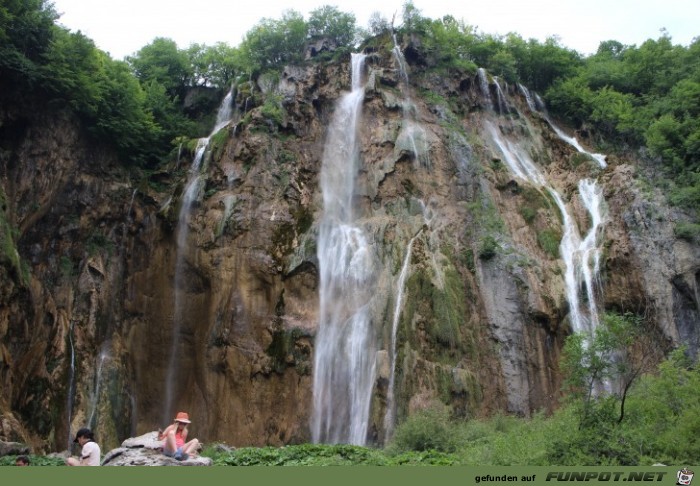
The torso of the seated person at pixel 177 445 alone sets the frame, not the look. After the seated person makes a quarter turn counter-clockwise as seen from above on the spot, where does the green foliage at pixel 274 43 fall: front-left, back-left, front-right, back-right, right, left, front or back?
front-left

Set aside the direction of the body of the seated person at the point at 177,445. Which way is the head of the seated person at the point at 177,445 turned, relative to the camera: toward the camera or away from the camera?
toward the camera

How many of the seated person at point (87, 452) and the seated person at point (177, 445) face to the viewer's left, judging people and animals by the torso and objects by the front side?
1

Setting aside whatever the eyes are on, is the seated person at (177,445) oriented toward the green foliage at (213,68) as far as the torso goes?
no

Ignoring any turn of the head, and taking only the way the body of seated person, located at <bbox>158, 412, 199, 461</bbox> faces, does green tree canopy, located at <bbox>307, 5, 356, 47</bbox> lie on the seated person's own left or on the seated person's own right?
on the seated person's own left

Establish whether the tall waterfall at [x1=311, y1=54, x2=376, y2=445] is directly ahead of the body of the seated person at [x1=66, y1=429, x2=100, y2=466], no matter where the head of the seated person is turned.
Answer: no

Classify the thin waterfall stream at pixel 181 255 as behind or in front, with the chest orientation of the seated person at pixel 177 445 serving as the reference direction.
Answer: behind

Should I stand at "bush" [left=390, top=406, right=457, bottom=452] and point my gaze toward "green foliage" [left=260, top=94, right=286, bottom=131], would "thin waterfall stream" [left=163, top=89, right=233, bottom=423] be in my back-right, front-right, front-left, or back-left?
front-left

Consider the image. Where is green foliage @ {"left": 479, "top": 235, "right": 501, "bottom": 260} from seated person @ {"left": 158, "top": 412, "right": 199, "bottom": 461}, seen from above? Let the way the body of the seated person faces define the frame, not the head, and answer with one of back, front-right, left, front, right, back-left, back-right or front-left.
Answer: left
